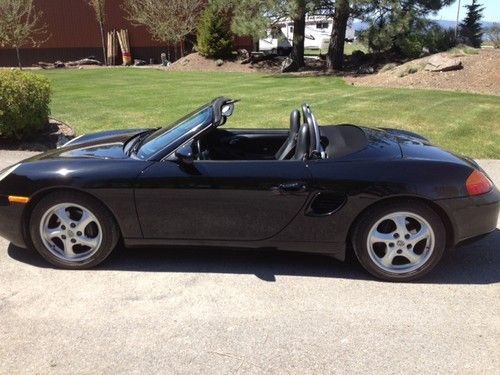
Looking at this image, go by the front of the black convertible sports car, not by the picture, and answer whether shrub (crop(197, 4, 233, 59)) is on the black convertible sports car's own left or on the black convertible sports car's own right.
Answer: on the black convertible sports car's own right

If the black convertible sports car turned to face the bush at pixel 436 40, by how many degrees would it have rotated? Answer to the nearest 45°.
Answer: approximately 135° to its right

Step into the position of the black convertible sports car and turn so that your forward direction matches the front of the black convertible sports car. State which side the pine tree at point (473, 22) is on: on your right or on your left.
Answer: on your right

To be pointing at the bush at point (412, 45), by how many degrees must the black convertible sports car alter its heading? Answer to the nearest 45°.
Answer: approximately 90° to its right

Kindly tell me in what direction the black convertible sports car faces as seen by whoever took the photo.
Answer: facing to the left of the viewer

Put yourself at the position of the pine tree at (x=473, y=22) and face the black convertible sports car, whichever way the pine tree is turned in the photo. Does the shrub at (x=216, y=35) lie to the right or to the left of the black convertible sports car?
right

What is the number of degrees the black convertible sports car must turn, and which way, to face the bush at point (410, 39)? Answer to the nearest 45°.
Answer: approximately 90° to its right
